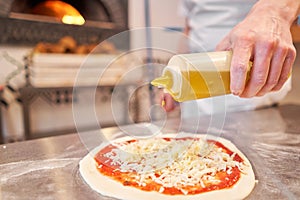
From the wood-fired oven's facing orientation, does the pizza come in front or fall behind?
in front

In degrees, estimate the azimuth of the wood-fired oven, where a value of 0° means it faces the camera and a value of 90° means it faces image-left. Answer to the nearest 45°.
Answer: approximately 0°
